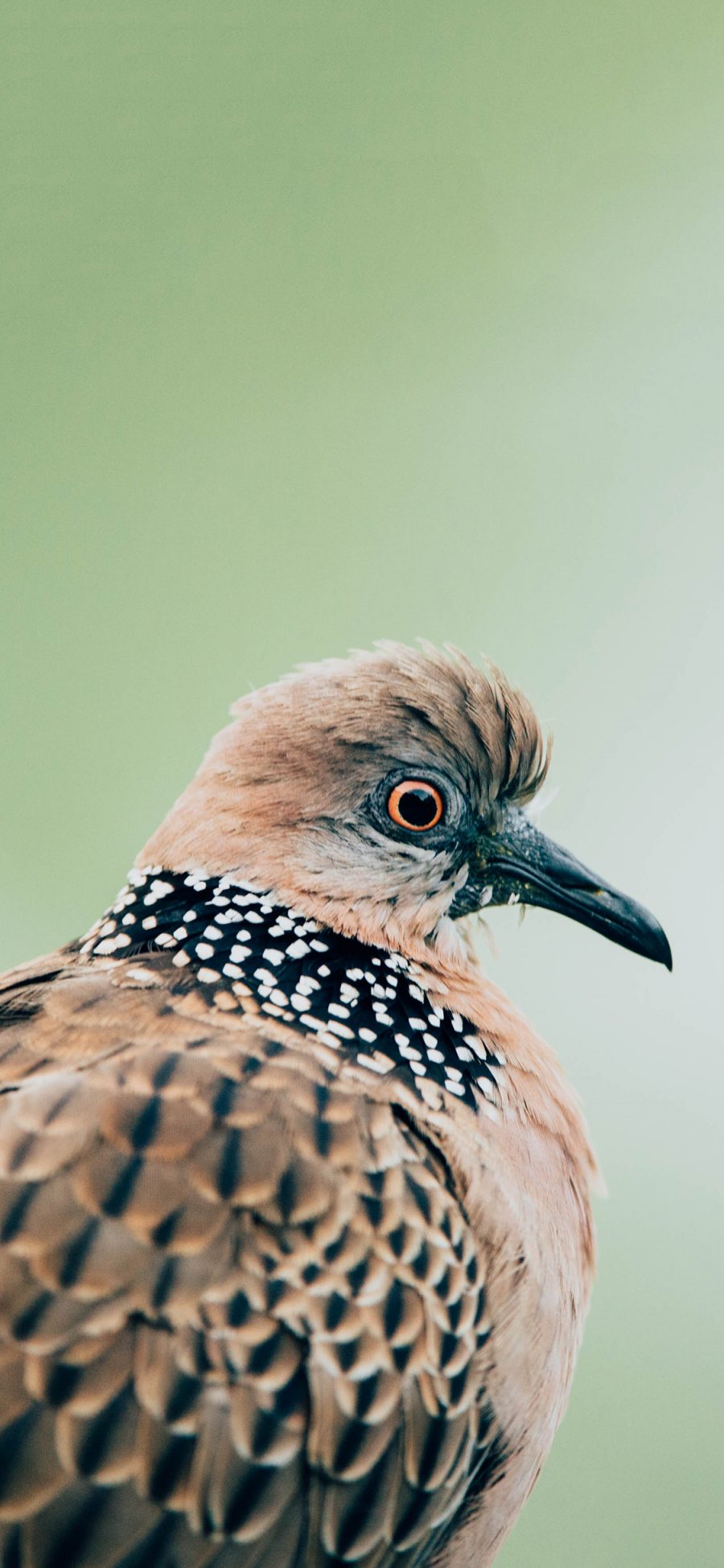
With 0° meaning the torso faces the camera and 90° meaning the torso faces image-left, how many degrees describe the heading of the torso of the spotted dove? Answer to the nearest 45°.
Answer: approximately 270°
